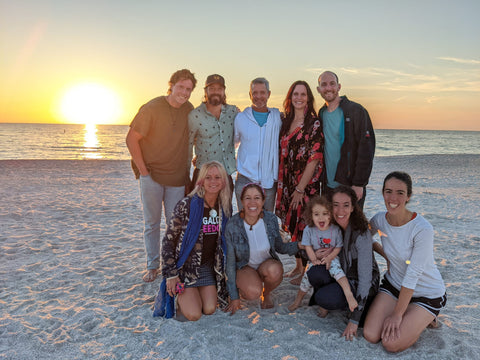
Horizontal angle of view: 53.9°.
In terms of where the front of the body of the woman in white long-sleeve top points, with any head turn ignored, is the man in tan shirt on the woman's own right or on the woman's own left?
on the woman's own right

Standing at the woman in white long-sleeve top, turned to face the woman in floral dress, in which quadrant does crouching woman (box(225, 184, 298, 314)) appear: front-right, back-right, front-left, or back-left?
front-left

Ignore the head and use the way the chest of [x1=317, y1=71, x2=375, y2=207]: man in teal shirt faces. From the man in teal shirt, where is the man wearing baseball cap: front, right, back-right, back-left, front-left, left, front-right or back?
front-right

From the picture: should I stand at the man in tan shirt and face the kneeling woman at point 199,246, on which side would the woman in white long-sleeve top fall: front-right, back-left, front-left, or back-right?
front-left

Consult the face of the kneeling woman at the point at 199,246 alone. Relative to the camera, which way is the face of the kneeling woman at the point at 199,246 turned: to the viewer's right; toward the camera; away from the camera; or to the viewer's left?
toward the camera

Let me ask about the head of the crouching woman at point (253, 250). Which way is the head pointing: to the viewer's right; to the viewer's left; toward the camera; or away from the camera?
toward the camera

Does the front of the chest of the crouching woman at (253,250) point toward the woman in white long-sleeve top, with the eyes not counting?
no

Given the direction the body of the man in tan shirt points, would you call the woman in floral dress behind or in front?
in front

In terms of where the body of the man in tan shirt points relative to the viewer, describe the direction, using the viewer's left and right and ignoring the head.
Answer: facing the viewer and to the right of the viewer

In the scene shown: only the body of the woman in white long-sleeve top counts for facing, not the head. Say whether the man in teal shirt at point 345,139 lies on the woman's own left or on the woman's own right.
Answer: on the woman's own right

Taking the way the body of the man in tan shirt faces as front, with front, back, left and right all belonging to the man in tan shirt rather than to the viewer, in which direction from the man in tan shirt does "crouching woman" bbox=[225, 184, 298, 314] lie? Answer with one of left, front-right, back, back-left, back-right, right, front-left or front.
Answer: front

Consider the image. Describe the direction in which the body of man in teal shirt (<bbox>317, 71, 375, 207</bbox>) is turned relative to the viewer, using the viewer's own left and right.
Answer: facing the viewer and to the left of the viewer

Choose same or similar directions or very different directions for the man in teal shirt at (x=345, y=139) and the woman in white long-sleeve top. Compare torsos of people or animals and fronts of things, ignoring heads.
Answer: same or similar directions

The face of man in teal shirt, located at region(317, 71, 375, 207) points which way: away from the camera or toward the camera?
toward the camera

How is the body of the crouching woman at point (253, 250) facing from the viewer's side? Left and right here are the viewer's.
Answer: facing the viewer
